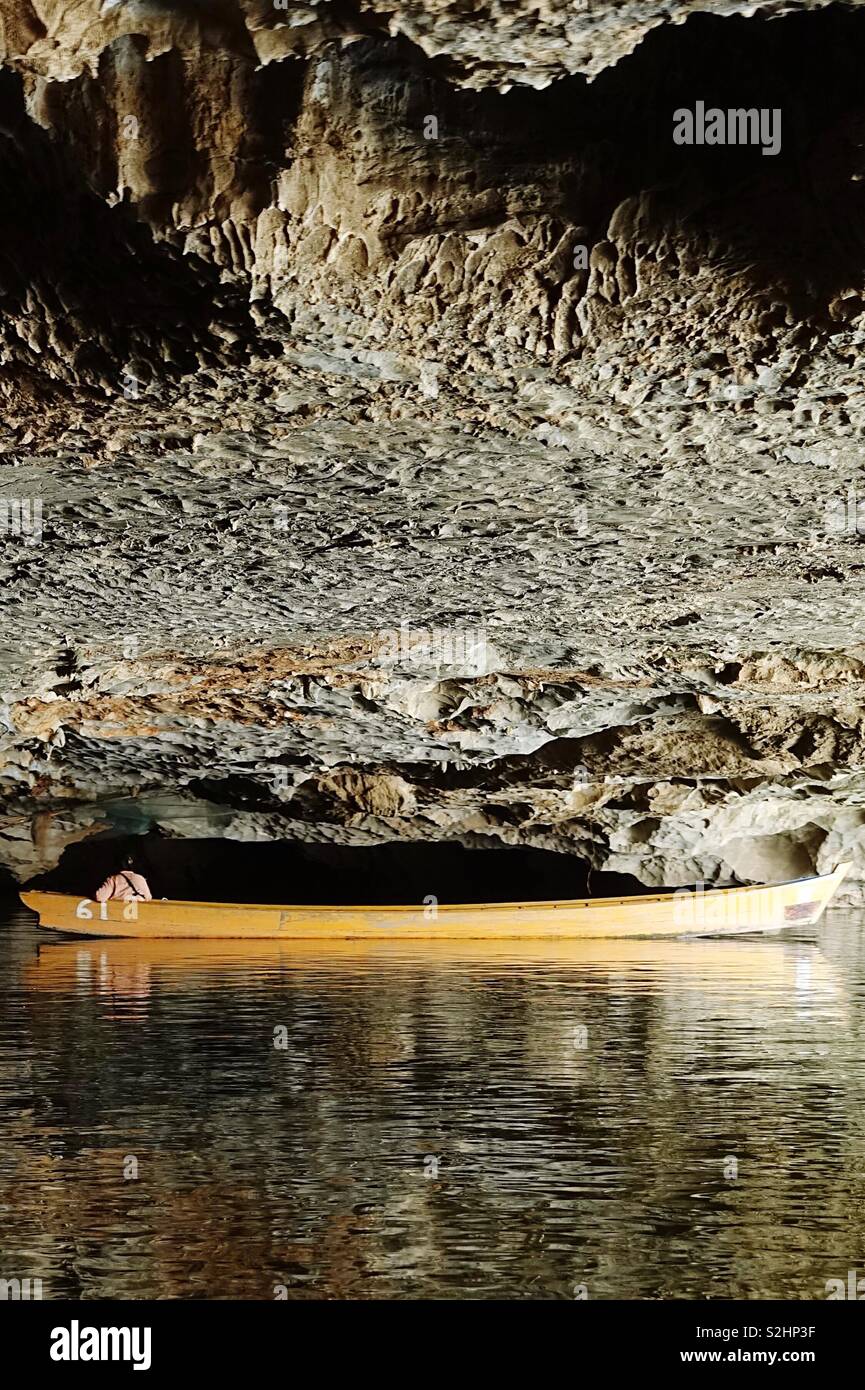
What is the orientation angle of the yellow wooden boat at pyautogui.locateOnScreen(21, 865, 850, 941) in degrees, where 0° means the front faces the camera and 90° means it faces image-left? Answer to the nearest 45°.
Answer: approximately 270°
